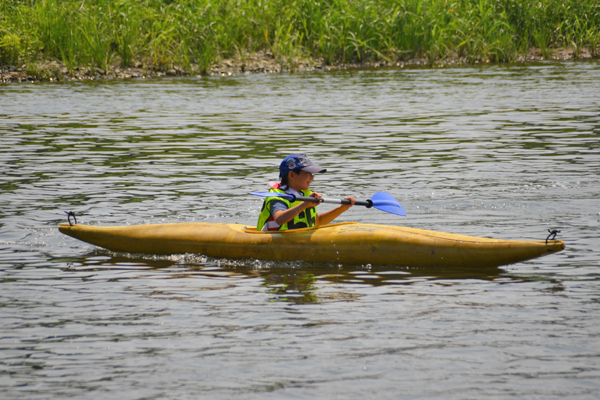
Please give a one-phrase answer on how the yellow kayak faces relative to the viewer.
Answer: facing to the right of the viewer

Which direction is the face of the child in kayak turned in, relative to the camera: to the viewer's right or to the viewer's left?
to the viewer's right
